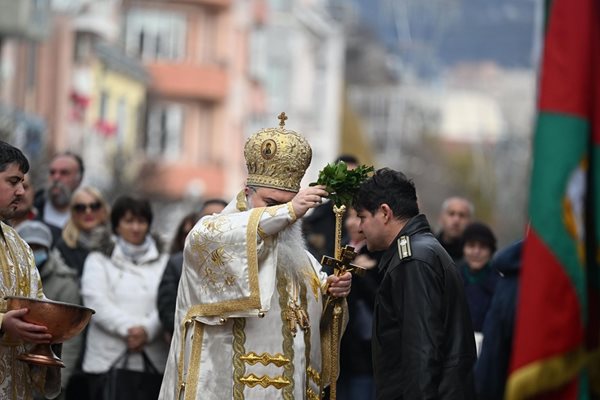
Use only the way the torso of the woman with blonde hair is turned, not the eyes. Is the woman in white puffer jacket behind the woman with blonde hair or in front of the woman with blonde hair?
in front

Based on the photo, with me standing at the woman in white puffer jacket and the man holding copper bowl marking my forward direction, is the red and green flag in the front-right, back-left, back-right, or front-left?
front-left

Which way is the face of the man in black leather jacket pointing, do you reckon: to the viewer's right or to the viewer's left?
to the viewer's left

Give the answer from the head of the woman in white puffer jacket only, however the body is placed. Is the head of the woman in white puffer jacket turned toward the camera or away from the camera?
toward the camera

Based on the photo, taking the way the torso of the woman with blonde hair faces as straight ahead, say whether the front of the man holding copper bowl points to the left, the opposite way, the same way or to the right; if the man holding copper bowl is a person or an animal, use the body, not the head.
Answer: to the left

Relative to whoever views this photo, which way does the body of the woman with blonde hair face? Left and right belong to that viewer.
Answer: facing the viewer

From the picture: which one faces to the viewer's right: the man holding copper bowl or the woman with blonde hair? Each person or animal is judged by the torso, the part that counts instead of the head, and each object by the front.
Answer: the man holding copper bowl

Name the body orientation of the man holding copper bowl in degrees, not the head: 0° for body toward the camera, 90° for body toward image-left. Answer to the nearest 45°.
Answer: approximately 270°

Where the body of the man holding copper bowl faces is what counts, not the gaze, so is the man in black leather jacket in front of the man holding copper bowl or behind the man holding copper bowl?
in front

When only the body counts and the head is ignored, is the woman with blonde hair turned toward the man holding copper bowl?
yes
